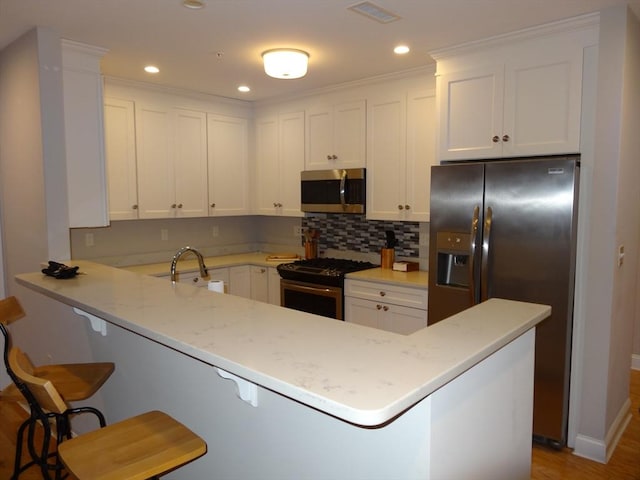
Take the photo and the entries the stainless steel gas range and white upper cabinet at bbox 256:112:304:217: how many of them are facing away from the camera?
0

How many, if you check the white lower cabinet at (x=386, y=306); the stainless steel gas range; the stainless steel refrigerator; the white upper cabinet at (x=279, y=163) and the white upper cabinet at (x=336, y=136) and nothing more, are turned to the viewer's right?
0

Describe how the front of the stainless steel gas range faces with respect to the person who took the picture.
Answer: facing the viewer and to the left of the viewer

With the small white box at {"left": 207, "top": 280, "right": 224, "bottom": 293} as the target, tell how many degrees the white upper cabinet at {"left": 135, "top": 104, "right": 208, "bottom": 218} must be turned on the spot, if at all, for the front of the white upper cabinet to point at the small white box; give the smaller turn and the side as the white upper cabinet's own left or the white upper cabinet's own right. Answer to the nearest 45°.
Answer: approximately 45° to the white upper cabinet's own right

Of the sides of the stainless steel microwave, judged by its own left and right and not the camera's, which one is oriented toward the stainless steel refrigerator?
left

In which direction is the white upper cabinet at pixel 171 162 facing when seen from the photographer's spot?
facing the viewer and to the right of the viewer

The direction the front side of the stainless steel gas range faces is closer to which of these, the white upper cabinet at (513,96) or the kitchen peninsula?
the kitchen peninsula

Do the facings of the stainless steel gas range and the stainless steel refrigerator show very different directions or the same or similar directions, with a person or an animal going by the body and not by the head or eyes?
same or similar directions

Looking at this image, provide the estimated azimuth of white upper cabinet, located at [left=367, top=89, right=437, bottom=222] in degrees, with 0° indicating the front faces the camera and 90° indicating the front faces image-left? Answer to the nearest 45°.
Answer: approximately 45°

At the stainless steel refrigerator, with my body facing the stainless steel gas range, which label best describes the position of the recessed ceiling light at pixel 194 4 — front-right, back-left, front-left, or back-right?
front-left

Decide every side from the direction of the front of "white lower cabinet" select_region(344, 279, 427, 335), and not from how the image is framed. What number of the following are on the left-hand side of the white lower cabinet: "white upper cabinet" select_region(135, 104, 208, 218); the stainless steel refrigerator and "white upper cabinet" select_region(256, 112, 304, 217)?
1

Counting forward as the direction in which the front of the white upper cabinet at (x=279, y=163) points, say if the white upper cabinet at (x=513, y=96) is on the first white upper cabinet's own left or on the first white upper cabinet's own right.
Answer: on the first white upper cabinet's own left

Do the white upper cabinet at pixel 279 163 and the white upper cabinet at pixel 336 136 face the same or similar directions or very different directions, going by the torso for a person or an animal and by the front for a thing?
same or similar directions

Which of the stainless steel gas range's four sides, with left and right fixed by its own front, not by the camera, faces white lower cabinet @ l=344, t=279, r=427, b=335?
left

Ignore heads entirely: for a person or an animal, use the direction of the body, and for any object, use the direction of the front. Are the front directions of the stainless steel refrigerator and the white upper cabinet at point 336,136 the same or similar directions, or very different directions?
same or similar directions
